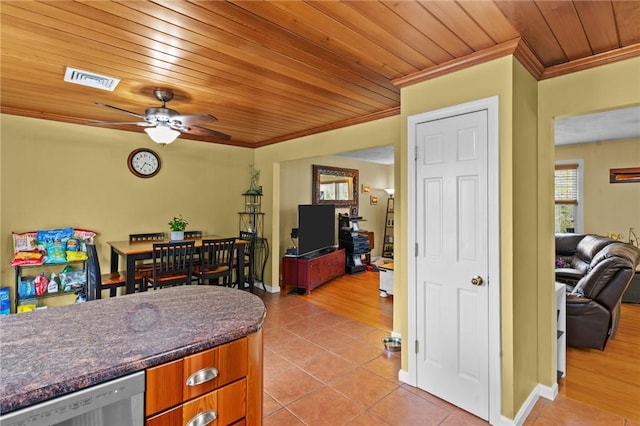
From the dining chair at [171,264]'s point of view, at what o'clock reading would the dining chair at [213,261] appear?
the dining chair at [213,261] is roughly at 4 o'clock from the dining chair at [171,264].

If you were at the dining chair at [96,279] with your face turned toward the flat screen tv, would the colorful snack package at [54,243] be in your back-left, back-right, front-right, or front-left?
back-left

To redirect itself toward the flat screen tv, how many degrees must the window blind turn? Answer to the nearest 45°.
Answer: approximately 45° to its right

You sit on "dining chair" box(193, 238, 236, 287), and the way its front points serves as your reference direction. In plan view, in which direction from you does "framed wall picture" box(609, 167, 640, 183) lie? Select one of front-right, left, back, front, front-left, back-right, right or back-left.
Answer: back-right

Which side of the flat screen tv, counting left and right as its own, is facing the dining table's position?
right

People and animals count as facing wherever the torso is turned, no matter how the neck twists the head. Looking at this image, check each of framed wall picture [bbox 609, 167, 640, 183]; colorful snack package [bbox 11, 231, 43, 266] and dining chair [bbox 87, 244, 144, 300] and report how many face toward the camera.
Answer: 2

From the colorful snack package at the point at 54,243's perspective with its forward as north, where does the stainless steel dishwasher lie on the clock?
The stainless steel dishwasher is roughly at 12 o'clock from the colorful snack package.

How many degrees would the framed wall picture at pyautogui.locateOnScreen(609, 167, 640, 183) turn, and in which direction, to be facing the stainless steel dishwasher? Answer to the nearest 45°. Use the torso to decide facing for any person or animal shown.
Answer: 0° — it already faces it

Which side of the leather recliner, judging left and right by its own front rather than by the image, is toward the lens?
left

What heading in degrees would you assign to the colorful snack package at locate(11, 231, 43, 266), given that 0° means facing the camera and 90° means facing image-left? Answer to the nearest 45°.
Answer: approximately 0°
